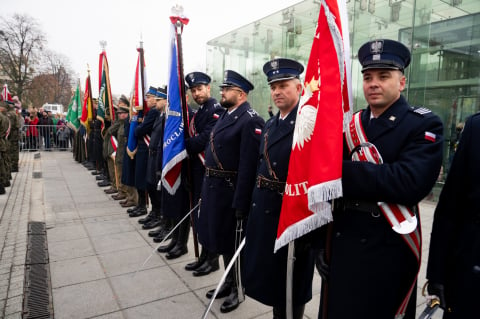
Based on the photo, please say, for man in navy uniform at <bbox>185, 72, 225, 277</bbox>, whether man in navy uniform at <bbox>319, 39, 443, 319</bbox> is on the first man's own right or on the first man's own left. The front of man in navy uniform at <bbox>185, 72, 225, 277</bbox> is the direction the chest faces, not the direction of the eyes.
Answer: on the first man's own left

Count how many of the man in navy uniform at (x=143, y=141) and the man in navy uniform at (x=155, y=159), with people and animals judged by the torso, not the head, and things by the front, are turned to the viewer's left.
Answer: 2

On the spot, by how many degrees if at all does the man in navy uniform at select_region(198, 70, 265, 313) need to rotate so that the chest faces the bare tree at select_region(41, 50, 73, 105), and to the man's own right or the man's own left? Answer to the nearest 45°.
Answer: approximately 90° to the man's own right

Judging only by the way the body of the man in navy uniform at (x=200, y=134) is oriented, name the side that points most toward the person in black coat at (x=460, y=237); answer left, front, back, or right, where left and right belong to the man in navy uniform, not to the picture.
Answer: left

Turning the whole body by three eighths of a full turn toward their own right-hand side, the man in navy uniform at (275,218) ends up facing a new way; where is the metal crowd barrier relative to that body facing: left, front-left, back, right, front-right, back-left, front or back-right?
front-left

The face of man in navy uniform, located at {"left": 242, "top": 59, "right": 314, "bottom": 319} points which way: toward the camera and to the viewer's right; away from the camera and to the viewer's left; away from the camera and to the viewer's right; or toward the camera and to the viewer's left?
toward the camera and to the viewer's left

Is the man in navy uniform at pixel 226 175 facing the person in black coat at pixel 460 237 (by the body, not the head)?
no

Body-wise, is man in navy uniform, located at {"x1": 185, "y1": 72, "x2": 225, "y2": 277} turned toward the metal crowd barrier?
no

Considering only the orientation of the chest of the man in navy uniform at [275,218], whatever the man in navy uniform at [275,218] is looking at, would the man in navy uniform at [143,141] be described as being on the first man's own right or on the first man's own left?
on the first man's own right

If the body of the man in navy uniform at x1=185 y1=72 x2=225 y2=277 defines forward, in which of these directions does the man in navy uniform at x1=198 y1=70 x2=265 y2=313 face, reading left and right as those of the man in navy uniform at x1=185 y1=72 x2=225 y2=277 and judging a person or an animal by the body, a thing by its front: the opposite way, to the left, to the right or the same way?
the same way

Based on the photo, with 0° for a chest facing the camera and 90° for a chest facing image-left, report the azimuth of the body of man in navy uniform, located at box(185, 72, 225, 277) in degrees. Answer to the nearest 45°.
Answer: approximately 45°

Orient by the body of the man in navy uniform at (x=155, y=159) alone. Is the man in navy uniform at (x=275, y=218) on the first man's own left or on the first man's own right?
on the first man's own left

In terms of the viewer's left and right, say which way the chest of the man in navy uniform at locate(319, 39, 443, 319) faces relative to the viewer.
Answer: facing the viewer and to the left of the viewer

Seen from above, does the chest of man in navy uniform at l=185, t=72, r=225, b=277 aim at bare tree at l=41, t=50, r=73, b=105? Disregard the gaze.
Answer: no

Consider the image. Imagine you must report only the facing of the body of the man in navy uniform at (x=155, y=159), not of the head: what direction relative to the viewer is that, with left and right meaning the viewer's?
facing to the left of the viewer

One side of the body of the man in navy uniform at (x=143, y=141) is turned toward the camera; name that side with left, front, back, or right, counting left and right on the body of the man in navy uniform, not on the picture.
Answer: left

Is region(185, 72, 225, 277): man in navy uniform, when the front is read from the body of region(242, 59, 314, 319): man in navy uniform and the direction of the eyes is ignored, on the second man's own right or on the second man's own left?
on the second man's own right
